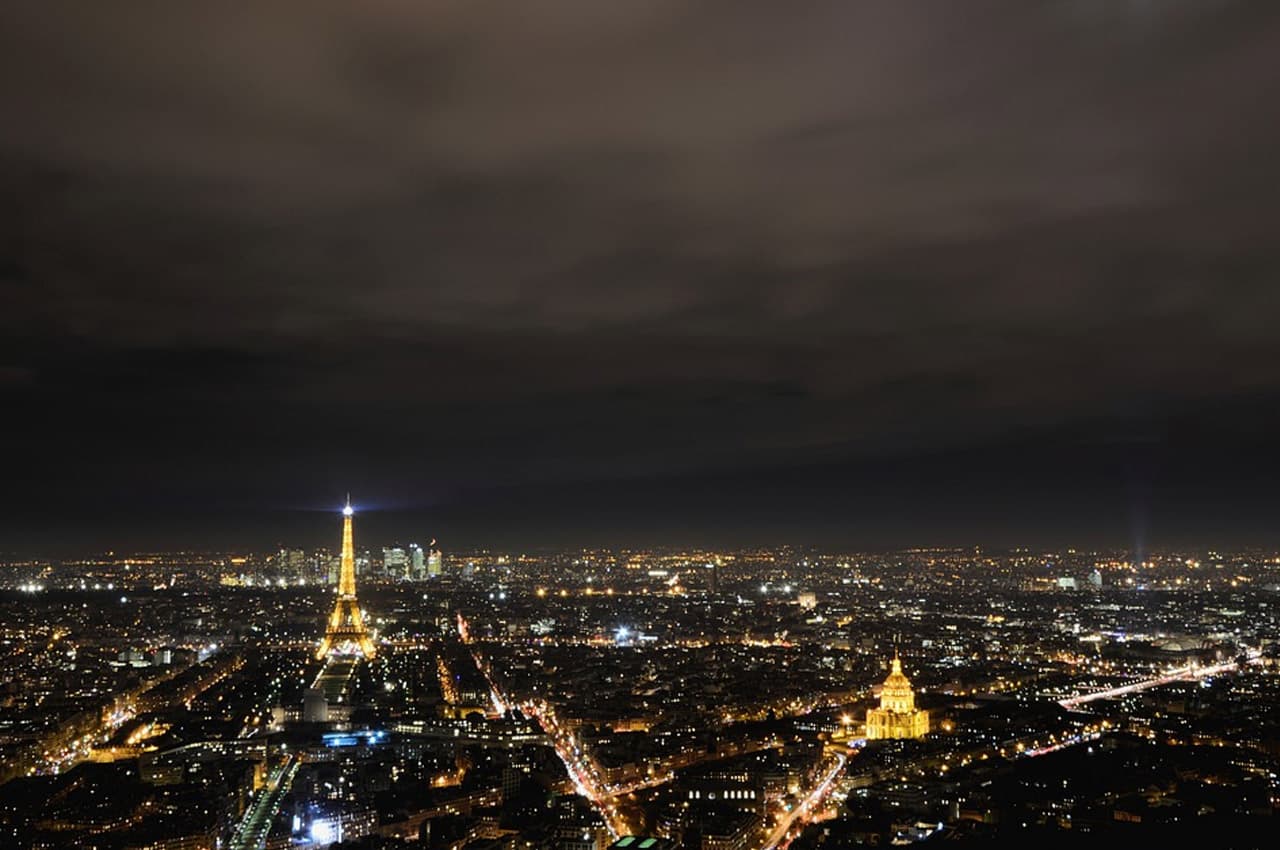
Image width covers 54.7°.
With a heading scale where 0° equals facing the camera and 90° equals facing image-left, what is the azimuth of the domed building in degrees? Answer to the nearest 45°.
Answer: approximately 45°
